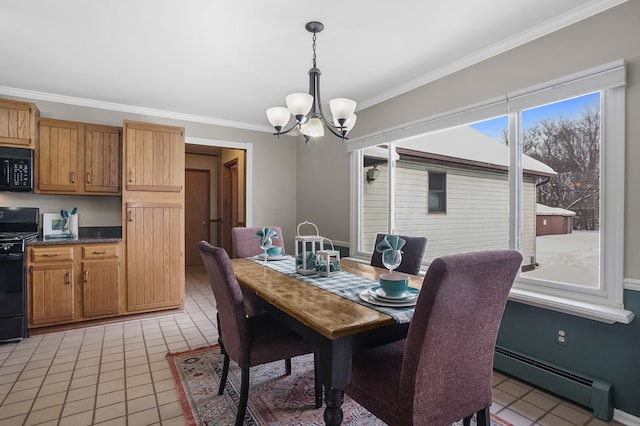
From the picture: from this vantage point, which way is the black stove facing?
toward the camera

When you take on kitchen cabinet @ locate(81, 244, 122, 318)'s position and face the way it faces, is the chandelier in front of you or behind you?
in front

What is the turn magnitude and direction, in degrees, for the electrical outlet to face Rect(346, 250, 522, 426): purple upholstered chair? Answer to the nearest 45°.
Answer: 0° — it already faces it

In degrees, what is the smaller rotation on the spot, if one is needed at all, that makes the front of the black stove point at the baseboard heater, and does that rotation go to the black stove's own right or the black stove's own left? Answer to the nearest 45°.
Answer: approximately 45° to the black stove's own left

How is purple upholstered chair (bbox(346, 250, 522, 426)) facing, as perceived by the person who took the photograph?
facing away from the viewer and to the left of the viewer

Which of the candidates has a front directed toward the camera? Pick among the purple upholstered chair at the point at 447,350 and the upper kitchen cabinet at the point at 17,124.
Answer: the upper kitchen cabinet

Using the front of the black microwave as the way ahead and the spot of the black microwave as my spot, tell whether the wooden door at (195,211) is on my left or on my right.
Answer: on my left

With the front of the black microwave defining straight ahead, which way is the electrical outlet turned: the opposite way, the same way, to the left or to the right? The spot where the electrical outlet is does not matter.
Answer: to the right

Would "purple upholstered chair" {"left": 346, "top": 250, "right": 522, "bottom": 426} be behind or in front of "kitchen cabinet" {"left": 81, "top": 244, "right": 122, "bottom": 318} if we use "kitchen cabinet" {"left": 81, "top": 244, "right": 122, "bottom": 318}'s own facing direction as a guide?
in front

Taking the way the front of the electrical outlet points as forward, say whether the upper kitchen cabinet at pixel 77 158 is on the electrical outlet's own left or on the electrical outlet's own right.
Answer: on the electrical outlet's own right

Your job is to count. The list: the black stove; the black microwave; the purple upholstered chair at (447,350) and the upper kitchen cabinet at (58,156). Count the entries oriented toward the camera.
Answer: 3

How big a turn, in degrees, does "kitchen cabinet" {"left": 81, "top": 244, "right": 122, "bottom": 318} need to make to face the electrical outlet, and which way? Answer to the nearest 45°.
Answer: approximately 45° to its left

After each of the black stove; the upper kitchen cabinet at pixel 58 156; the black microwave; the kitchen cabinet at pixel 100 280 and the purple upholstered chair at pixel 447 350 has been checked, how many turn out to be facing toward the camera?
4

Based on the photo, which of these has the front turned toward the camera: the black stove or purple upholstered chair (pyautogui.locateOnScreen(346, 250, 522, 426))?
the black stove

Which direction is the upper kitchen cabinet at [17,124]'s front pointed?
toward the camera

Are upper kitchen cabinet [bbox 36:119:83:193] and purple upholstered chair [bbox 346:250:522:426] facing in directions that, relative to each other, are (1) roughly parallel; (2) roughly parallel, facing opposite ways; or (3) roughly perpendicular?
roughly parallel, facing opposite ways
